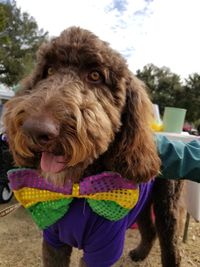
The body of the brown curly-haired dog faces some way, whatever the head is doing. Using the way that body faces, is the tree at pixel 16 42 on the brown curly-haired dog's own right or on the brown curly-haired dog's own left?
on the brown curly-haired dog's own right

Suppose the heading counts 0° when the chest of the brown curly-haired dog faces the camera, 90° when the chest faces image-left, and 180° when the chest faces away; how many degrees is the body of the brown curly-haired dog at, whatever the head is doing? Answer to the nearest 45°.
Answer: approximately 45°

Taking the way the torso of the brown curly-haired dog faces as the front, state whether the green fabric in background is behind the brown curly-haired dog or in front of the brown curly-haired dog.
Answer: behind

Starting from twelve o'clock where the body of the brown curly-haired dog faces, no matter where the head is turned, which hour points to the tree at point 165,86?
The tree is roughly at 5 o'clock from the brown curly-haired dog.
